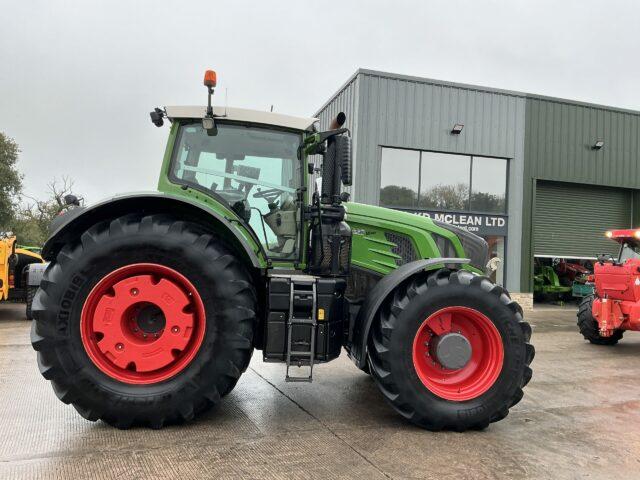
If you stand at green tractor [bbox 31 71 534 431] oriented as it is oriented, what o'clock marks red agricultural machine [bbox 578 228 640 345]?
The red agricultural machine is roughly at 11 o'clock from the green tractor.

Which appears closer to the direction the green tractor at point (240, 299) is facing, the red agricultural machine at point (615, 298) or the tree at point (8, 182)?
the red agricultural machine

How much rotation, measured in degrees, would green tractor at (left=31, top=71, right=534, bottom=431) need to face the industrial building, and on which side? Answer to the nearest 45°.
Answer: approximately 45° to its left

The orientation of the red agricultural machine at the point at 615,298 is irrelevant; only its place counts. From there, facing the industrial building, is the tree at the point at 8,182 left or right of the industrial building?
left

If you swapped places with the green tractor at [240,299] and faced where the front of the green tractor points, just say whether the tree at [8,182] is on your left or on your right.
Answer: on your left

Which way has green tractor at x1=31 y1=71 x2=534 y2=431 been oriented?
to the viewer's right

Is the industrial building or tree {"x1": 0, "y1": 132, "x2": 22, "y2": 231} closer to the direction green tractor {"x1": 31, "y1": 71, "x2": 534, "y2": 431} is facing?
the industrial building
